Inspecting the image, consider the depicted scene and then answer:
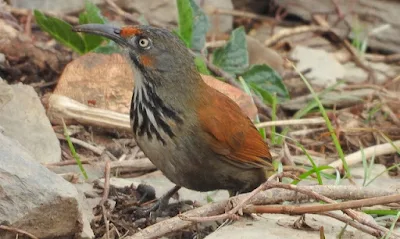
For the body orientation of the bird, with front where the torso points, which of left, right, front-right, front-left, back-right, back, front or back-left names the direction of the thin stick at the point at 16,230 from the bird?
front-left

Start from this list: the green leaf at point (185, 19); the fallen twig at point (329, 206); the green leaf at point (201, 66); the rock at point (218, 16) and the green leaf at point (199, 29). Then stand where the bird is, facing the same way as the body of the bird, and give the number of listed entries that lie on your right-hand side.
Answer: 4

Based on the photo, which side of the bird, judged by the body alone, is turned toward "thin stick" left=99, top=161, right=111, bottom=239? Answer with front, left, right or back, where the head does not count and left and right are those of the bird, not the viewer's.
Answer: front

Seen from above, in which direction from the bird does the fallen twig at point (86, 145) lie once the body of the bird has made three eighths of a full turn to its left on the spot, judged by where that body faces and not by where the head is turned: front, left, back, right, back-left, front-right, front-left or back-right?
back

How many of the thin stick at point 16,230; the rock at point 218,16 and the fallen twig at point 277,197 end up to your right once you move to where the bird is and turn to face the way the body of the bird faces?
1

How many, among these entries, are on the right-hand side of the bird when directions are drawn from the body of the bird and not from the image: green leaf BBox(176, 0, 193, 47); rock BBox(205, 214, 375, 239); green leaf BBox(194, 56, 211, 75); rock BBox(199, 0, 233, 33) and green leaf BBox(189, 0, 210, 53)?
4

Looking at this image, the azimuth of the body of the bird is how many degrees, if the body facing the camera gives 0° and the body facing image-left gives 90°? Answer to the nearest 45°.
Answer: approximately 90°

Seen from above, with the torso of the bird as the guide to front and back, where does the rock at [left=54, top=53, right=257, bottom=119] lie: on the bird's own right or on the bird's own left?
on the bird's own right

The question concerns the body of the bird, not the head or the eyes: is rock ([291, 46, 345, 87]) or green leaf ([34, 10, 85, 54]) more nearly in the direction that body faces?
the green leaf

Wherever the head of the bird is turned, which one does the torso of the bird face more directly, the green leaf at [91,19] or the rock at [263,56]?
the green leaf

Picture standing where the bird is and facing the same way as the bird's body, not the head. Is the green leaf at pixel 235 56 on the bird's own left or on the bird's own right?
on the bird's own right

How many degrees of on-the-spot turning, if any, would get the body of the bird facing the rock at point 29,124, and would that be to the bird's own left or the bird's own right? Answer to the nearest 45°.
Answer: approximately 45° to the bird's own right

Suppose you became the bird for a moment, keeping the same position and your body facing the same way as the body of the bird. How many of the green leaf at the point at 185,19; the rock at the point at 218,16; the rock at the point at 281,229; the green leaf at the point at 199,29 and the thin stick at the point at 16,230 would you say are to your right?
3

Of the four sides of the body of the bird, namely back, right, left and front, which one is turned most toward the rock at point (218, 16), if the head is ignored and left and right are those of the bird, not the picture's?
right

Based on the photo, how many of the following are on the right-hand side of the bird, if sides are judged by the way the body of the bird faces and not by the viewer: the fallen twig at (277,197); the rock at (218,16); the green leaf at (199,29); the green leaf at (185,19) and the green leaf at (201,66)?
4
